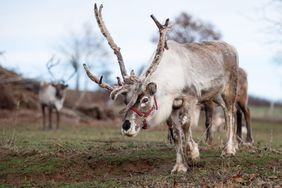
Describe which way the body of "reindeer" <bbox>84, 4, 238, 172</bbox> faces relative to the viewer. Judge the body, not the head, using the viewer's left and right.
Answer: facing the viewer and to the left of the viewer
